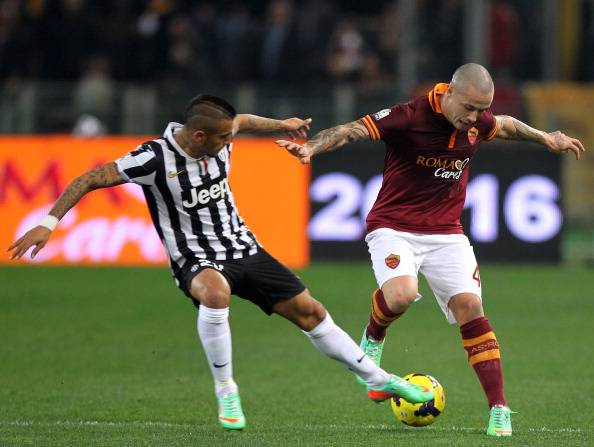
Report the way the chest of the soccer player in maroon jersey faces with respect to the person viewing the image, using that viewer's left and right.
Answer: facing the viewer and to the right of the viewer

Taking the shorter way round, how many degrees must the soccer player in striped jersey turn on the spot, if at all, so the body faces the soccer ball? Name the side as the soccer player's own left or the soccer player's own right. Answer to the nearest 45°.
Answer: approximately 45° to the soccer player's own left

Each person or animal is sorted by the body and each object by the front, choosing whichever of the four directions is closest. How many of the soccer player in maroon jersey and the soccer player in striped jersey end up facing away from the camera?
0

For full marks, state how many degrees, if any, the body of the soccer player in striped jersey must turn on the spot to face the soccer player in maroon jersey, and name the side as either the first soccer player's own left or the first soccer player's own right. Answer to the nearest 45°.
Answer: approximately 45° to the first soccer player's own left
